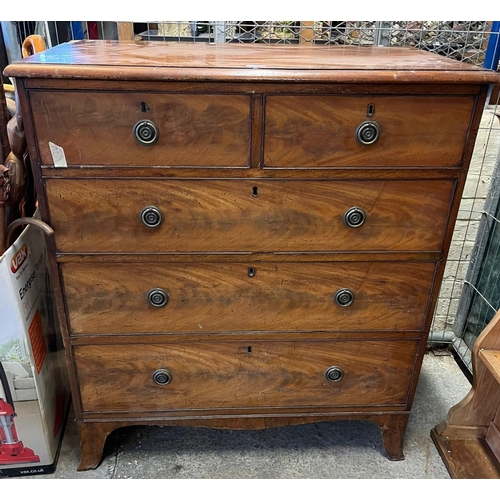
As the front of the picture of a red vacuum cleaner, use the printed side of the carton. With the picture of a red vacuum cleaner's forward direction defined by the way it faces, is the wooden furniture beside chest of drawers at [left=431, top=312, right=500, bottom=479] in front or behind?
in front

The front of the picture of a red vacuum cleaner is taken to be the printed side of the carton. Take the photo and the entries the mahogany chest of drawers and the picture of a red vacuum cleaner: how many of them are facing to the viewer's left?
0

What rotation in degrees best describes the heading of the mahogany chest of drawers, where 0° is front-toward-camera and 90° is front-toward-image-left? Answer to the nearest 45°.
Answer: approximately 0°

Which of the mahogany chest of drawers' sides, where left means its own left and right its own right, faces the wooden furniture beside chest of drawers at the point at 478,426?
left

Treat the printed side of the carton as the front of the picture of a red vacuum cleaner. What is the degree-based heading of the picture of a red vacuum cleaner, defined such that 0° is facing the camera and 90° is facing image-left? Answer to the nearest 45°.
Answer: approximately 315°

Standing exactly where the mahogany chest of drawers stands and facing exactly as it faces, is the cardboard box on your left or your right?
on your right
